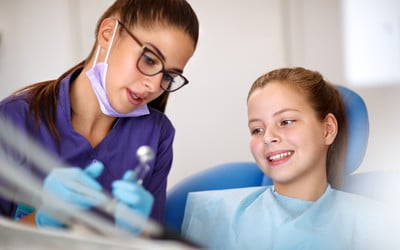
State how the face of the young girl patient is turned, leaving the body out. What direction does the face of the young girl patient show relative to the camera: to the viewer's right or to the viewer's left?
to the viewer's left

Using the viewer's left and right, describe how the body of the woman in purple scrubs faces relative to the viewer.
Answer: facing the viewer and to the right of the viewer
